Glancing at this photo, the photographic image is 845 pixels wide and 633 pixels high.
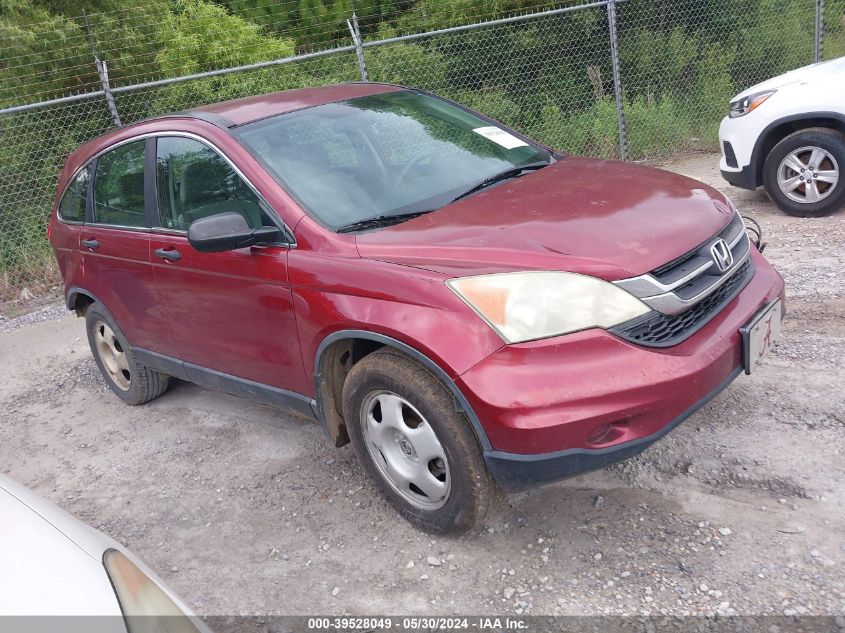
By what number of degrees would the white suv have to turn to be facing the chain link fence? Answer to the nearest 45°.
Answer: approximately 45° to its right

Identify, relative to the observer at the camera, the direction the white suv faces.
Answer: facing to the left of the viewer

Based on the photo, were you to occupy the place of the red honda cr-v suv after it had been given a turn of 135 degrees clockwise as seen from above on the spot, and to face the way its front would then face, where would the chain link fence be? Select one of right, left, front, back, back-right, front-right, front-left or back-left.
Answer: right

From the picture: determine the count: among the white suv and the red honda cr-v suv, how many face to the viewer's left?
1

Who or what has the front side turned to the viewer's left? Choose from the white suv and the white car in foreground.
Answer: the white suv

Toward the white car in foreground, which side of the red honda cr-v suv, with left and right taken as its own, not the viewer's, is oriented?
right

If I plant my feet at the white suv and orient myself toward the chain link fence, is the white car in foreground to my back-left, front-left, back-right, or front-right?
front-left

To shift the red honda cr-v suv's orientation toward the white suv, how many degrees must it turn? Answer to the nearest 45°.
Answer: approximately 90° to its left

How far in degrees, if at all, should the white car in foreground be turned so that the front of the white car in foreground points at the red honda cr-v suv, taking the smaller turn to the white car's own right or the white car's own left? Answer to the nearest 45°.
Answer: approximately 90° to the white car's own left

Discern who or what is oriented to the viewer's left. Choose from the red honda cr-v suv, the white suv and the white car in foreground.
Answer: the white suv

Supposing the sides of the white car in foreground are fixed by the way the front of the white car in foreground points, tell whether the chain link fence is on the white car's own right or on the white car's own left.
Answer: on the white car's own left
